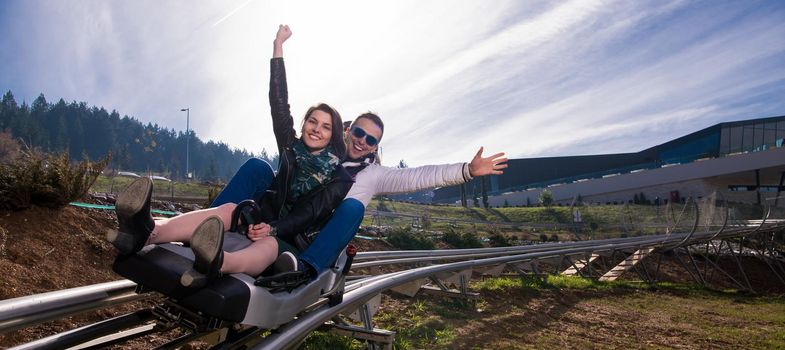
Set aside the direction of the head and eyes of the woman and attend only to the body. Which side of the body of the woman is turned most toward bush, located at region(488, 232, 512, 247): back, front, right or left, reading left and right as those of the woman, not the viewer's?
back

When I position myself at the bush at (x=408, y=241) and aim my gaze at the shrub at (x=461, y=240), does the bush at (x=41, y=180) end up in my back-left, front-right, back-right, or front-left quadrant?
back-right

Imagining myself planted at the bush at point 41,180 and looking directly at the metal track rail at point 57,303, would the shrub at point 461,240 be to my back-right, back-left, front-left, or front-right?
back-left

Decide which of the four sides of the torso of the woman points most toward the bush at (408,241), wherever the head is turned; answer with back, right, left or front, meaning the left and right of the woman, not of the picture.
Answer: back

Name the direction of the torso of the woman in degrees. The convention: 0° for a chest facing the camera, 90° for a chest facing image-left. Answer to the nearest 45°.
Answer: approximately 45°

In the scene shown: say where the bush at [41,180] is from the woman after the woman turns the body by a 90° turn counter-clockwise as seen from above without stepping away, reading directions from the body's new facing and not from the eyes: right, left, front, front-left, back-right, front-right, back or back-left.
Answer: back

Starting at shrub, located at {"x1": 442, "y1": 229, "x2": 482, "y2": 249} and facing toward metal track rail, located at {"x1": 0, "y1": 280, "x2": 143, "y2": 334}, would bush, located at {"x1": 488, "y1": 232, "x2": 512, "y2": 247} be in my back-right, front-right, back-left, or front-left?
back-left

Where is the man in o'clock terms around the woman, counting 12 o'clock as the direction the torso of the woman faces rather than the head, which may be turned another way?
The man is roughly at 7 o'clock from the woman.

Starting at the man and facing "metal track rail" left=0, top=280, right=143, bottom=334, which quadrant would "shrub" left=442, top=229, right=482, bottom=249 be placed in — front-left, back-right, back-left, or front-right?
back-right

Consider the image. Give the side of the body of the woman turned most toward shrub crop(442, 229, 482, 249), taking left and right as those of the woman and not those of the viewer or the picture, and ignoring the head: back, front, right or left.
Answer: back
